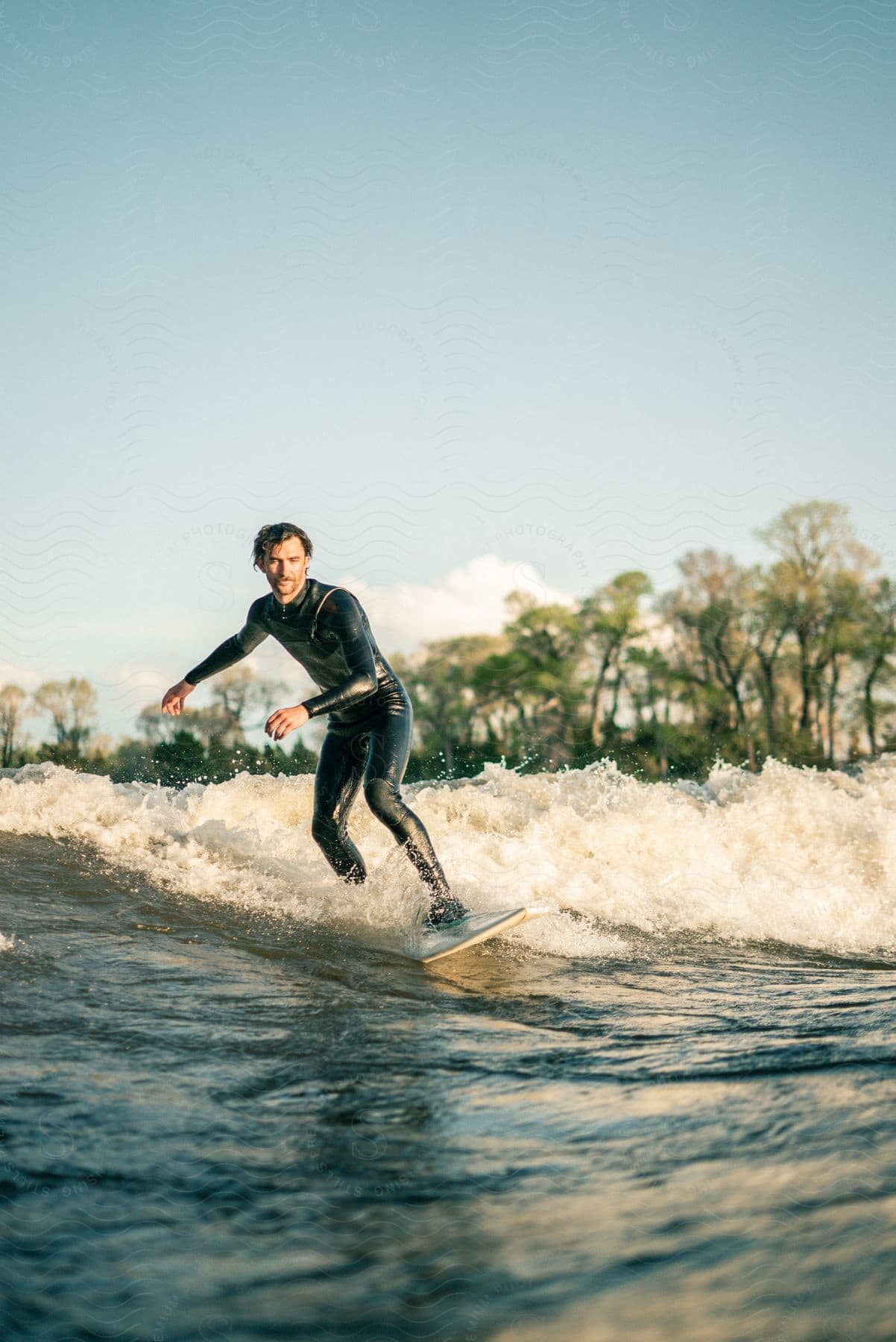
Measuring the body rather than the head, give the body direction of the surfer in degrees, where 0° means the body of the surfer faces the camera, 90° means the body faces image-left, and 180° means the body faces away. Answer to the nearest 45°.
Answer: approximately 45°

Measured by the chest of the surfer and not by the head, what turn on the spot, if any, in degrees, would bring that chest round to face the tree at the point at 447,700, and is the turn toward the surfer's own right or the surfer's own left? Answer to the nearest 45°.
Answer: approximately 135° to the surfer's own right

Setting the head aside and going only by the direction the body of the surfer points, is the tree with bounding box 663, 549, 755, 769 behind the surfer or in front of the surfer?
behind

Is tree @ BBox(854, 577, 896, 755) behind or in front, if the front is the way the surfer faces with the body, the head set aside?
behind

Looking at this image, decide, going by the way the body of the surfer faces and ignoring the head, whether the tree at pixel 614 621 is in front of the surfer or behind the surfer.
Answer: behind
